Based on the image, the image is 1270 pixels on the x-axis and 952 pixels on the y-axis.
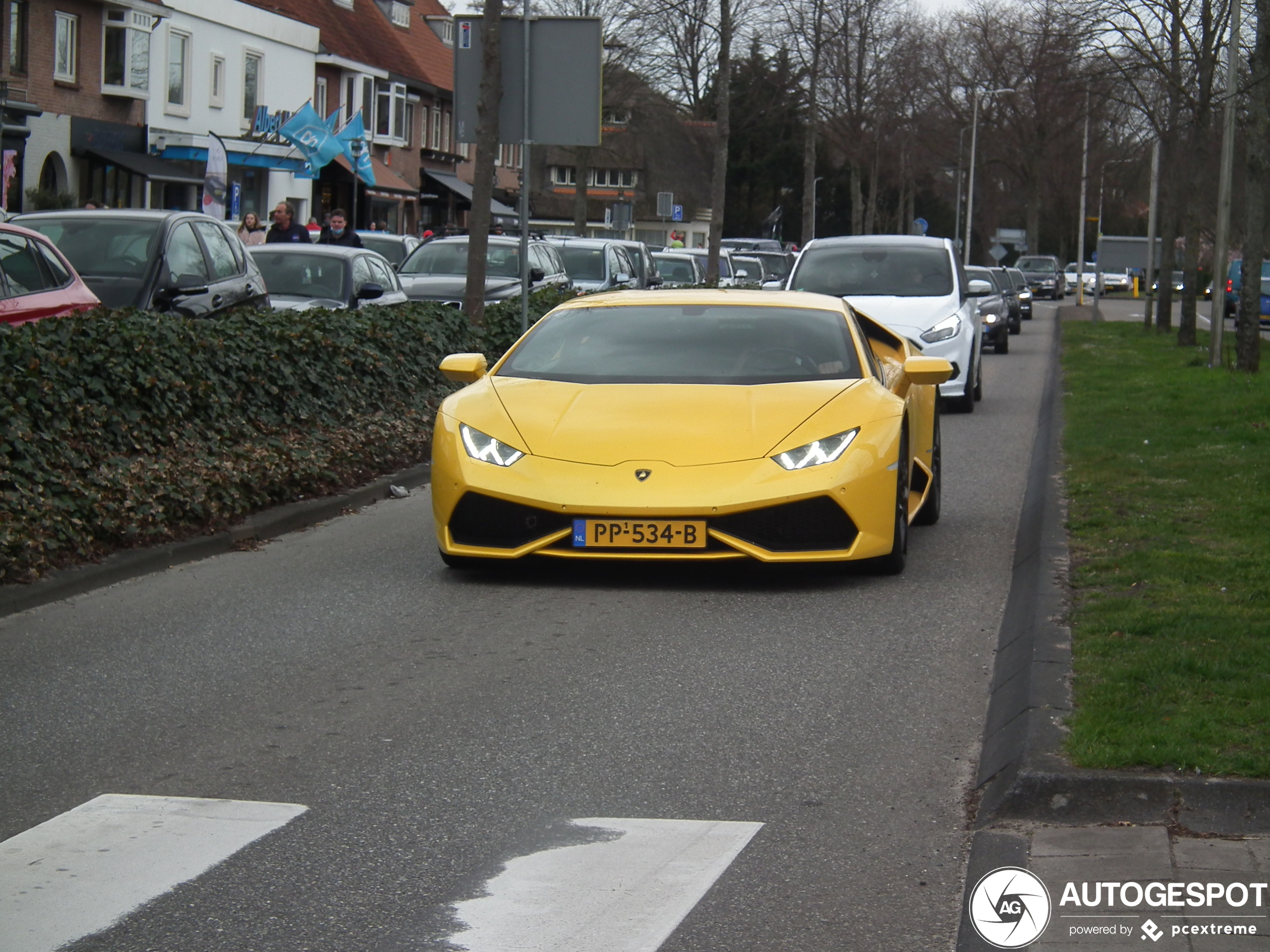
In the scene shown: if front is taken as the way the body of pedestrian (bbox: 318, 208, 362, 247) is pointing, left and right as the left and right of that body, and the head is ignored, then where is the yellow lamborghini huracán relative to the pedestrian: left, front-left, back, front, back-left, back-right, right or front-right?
front

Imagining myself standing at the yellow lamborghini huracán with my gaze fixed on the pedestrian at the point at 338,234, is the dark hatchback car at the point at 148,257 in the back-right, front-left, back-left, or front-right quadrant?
front-left

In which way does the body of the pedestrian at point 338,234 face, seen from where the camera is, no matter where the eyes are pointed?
toward the camera

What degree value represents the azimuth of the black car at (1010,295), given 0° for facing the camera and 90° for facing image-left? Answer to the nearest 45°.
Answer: approximately 0°

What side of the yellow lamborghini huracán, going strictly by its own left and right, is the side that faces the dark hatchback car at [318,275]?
back

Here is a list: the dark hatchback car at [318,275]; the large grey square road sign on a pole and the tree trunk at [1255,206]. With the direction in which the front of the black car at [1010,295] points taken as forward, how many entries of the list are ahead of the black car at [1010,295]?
3

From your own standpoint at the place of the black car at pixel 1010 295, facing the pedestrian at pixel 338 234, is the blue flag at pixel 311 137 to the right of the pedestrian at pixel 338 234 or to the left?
right

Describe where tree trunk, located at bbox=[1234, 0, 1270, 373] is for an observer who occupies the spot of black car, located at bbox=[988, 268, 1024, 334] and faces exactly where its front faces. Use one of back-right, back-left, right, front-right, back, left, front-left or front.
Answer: front

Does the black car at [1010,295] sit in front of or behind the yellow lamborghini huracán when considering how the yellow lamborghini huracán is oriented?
behind

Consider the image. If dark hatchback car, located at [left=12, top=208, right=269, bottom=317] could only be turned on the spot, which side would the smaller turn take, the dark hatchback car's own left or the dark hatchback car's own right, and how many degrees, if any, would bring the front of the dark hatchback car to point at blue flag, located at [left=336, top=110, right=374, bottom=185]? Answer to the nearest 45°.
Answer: approximately 135° to the dark hatchback car's own right

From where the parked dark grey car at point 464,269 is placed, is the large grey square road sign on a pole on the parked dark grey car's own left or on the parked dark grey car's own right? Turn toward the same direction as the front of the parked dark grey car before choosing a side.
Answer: on the parked dark grey car's own left

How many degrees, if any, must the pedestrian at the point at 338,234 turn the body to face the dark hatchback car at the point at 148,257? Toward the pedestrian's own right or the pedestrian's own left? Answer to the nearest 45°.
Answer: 0° — they already face it

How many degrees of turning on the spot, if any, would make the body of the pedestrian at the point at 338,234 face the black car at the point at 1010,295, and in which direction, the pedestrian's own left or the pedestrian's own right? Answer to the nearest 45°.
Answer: approximately 135° to the pedestrian's own left

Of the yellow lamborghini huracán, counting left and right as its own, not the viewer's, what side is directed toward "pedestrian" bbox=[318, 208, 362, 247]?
back
